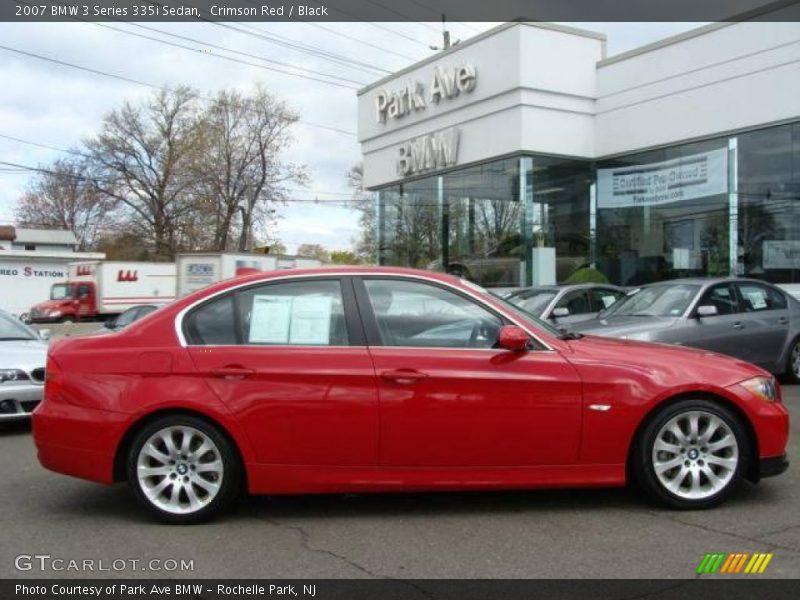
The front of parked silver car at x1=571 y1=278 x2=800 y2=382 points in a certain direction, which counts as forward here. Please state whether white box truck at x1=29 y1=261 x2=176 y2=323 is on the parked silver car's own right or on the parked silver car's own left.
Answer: on the parked silver car's own right

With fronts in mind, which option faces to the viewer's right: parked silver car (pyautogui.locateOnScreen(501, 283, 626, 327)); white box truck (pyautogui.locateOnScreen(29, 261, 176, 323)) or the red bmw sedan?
the red bmw sedan

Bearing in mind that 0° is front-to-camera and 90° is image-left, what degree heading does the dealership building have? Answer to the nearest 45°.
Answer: approximately 45°

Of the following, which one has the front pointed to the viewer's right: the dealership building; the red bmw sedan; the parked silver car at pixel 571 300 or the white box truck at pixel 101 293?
the red bmw sedan

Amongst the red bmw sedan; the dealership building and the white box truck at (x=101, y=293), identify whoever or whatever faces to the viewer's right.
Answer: the red bmw sedan

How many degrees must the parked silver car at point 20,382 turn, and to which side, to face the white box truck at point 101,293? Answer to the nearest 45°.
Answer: approximately 135° to its left

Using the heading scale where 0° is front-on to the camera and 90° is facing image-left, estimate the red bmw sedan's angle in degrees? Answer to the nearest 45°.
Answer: approximately 270°

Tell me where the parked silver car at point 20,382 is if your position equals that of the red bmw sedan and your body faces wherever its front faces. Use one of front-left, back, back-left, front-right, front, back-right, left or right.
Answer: back-left

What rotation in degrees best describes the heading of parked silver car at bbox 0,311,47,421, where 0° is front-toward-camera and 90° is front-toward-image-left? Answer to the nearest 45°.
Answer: approximately 315°
